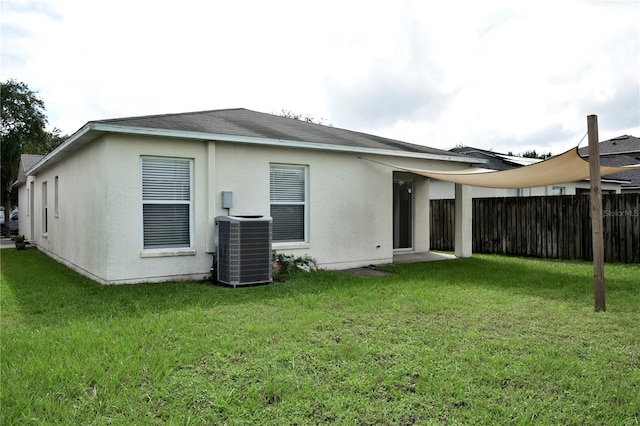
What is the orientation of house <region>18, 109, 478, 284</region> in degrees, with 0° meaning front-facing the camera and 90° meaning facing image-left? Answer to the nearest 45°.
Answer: approximately 135°

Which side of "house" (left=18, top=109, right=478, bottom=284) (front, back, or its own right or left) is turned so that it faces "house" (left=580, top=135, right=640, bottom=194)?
right

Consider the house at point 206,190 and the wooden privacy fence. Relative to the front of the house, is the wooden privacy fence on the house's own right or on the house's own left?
on the house's own right

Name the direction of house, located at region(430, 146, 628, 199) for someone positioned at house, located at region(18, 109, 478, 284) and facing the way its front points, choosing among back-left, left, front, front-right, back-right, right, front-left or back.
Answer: right

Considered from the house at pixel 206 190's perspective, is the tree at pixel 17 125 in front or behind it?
in front

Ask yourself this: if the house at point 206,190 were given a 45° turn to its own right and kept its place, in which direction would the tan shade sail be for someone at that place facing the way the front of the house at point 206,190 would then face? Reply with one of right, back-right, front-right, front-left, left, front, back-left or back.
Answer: right
